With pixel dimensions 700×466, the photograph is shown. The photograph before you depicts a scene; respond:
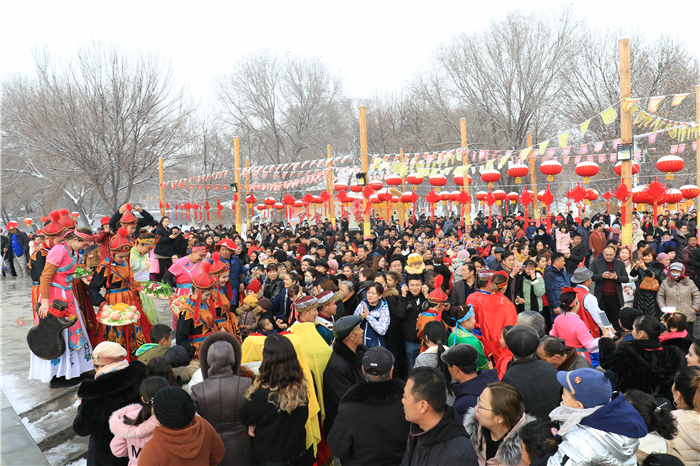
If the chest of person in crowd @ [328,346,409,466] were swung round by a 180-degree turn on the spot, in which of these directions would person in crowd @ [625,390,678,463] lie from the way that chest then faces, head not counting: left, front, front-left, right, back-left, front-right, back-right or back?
left

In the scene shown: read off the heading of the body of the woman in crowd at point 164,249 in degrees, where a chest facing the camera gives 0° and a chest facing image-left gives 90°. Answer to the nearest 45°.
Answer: approximately 315°

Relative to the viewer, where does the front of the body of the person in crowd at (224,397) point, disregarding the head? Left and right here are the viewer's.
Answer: facing away from the viewer

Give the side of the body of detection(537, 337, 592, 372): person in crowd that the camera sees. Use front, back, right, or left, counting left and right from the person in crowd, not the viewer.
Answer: left

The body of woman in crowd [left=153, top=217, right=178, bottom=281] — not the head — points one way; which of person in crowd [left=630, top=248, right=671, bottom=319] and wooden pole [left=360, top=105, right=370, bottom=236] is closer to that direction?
the person in crowd

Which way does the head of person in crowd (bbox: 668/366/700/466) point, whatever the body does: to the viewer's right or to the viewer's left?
to the viewer's left

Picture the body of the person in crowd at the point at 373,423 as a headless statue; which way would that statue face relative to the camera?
away from the camera

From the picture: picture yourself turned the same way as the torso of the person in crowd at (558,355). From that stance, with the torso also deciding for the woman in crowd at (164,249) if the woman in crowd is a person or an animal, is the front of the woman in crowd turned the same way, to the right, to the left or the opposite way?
the opposite way
